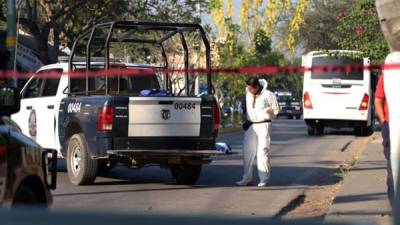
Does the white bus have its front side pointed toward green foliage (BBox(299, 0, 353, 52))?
yes

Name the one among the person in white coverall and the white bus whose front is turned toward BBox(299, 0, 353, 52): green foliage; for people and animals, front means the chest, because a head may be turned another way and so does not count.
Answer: the white bus

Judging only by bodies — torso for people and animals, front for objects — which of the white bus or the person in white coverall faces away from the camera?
the white bus

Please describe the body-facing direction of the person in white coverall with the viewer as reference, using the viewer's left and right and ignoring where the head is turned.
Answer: facing the viewer and to the left of the viewer

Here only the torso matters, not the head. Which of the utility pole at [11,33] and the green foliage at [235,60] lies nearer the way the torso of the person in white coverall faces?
the utility pole

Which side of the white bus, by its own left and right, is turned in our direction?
back

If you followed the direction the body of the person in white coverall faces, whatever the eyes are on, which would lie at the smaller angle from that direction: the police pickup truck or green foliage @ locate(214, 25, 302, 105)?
the police pickup truck

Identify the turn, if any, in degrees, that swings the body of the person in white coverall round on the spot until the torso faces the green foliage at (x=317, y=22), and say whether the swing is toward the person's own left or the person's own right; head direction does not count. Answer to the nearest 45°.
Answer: approximately 135° to the person's own right

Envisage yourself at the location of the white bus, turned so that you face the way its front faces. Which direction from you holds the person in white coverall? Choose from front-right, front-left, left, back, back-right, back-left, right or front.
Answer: back

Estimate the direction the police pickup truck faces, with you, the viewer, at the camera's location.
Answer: facing away from the viewer and to the left of the viewer

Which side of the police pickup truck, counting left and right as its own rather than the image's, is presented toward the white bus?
right

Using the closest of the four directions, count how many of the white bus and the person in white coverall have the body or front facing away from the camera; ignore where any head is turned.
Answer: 1

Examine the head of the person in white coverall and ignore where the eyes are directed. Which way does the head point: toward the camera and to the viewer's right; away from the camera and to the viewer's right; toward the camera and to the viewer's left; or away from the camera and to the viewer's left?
toward the camera and to the viewer's left
